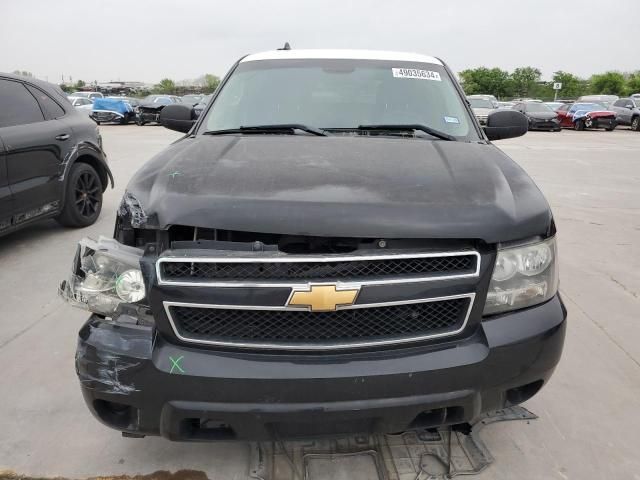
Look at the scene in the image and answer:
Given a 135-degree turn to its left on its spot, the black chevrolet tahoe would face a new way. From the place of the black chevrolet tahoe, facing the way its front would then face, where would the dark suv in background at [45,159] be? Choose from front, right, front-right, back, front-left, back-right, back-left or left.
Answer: left

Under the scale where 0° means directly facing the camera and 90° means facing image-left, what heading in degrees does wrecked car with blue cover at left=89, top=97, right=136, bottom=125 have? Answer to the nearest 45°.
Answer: approximately 45°

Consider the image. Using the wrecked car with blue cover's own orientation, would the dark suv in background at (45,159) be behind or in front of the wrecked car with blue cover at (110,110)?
in front

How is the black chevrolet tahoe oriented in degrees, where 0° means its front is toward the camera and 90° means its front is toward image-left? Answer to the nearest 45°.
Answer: approximately 0°

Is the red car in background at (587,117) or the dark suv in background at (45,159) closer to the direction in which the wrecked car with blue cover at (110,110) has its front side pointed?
the dark suv in background
